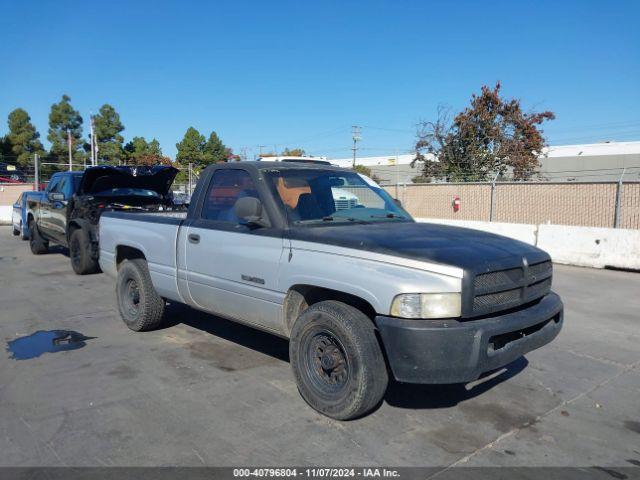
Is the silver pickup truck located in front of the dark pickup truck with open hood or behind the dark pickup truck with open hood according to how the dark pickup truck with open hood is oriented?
in front

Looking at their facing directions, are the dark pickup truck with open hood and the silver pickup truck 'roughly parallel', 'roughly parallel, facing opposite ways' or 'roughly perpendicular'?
roughly parallel

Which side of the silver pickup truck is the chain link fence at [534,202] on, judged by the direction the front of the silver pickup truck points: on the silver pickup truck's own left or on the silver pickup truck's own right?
on the silver pickup truck's own left

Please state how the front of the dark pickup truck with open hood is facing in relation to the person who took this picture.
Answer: facing the viewer and to the right of the viewer

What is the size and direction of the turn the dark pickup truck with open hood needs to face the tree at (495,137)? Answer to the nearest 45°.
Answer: approximately 90° to its left

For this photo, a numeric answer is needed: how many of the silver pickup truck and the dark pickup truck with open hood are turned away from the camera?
0

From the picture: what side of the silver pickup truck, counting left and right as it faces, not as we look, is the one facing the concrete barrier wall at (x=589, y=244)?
left

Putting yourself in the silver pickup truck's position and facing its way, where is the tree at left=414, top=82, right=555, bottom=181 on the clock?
The tree is roughly at 8 o'clock from the silver pickup truck.

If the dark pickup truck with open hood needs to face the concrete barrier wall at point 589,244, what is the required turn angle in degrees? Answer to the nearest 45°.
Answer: approximately 45° to its left

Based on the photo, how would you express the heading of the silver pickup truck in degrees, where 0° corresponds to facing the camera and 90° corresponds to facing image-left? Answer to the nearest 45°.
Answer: approximately 315°

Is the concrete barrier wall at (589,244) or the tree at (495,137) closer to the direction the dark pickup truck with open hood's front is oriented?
the concrete barrier wall

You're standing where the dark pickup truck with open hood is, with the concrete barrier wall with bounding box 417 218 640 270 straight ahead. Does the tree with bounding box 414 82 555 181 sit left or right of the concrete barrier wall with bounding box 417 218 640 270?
left

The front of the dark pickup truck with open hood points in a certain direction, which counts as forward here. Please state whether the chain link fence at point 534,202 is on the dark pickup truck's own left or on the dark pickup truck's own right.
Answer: on the dark pickup truck's own left

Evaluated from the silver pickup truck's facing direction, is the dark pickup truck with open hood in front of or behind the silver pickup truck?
behind
